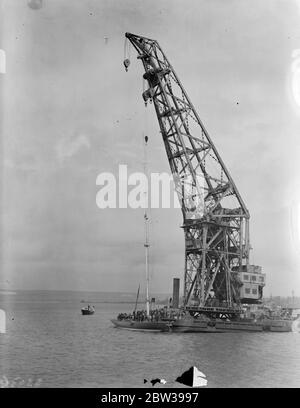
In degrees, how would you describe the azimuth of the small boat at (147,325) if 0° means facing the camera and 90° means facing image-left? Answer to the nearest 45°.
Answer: approximately 90°
